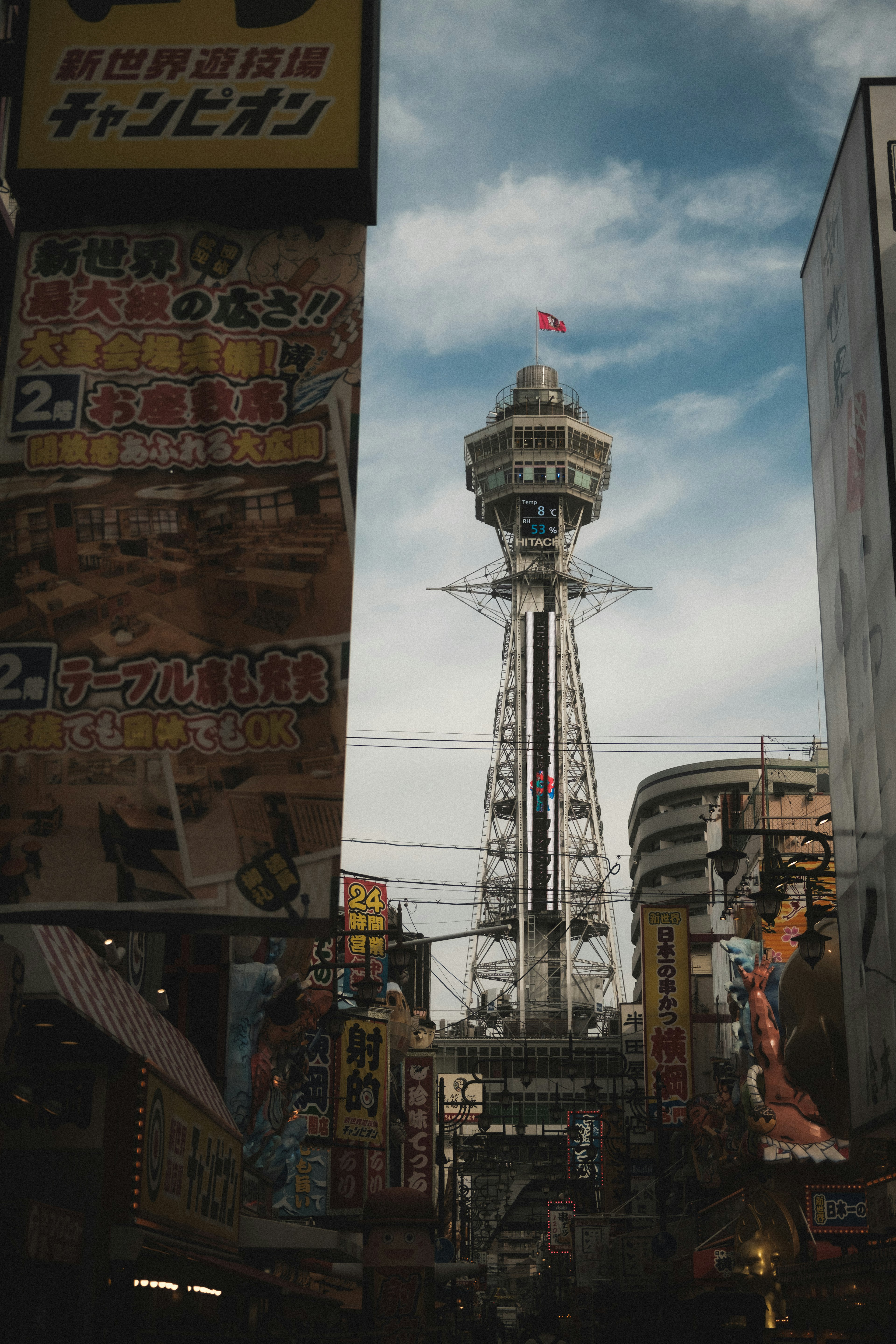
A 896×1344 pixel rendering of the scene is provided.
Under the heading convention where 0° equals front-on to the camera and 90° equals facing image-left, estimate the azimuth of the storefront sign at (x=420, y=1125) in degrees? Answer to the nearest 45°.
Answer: approximately 0°

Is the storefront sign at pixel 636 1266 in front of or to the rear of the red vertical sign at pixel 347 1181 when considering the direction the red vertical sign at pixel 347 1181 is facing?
to the rear

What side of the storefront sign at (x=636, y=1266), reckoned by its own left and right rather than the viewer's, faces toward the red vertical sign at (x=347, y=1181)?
front

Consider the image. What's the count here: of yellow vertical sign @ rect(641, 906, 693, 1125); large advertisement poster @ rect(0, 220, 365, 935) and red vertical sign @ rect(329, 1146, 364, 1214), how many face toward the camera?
3

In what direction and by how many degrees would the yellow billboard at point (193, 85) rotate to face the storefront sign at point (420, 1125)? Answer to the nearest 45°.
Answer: approximately 180°

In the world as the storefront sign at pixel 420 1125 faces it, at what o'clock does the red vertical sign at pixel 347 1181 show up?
The red vertical sign is roughly at 12 o'clock from the storefront sign.
